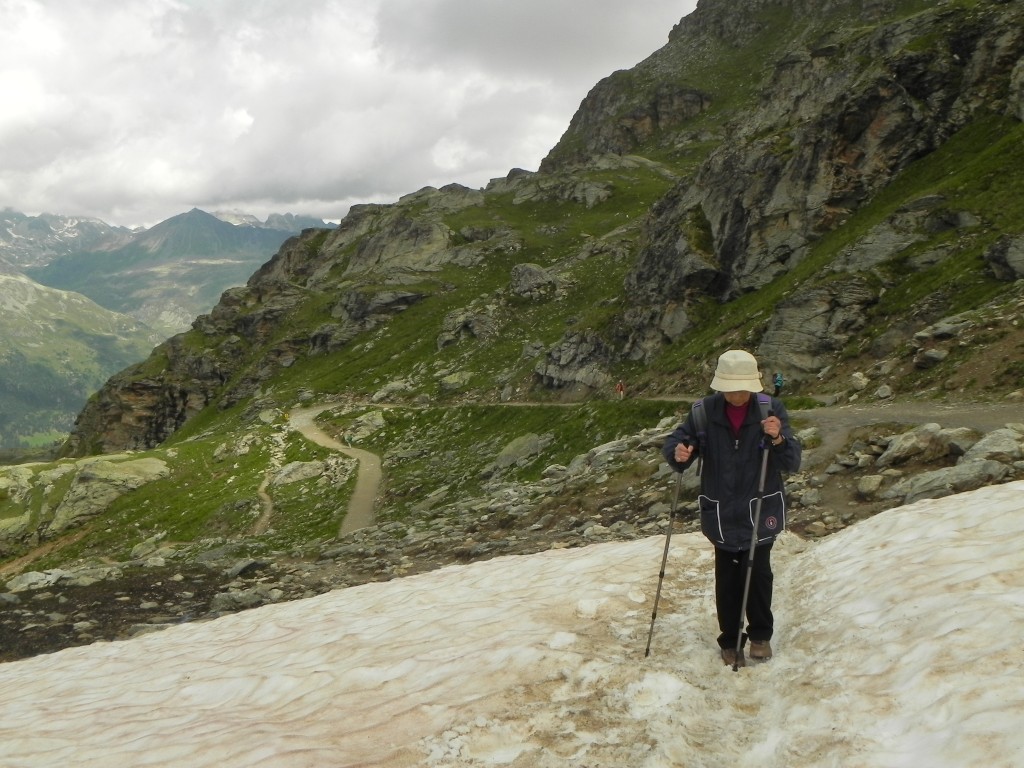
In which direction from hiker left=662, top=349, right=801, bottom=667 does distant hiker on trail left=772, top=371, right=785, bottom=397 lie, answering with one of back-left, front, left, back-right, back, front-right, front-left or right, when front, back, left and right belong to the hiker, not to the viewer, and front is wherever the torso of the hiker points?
back

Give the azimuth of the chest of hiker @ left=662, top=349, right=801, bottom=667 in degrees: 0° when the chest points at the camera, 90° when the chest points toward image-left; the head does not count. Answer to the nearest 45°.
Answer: approximately 0°
